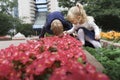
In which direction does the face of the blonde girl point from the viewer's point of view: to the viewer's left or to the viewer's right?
to the viewer's left

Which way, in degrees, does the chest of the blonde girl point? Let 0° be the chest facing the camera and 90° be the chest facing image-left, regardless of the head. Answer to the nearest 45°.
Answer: approximately 45°

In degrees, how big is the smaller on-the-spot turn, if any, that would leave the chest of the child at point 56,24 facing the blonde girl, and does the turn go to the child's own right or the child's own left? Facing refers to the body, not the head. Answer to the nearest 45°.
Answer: approximately 45° to the child's own left
